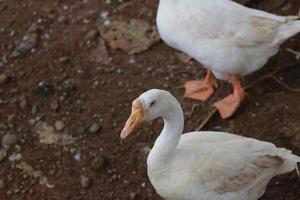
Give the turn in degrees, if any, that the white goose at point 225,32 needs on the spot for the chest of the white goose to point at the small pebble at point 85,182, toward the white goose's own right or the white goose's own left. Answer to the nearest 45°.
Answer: approximately 45° to the white goose's own left

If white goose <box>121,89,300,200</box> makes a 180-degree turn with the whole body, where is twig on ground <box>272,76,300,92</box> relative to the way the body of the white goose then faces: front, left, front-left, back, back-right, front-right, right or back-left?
front-left

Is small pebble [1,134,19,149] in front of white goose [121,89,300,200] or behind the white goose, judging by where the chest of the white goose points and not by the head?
in front

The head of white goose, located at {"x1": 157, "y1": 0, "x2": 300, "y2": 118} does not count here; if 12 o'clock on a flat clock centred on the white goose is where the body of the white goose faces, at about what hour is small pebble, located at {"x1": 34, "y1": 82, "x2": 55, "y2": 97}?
The small pebble is roughly at 12 o'clock from the white goose.

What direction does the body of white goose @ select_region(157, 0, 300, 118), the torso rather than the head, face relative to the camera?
to the viewer's left

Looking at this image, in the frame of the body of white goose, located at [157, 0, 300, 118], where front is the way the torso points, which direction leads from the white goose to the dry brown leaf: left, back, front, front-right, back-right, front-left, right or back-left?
front-right

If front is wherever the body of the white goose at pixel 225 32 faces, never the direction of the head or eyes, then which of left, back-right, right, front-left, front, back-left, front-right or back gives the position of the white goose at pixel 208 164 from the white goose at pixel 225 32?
left

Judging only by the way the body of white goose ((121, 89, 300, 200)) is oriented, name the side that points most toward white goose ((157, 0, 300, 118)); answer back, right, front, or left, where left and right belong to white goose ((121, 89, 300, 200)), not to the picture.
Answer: right

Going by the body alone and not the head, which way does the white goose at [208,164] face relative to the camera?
to the viewer's left

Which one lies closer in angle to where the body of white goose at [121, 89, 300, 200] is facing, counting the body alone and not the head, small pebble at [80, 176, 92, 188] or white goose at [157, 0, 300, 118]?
the small pebble
